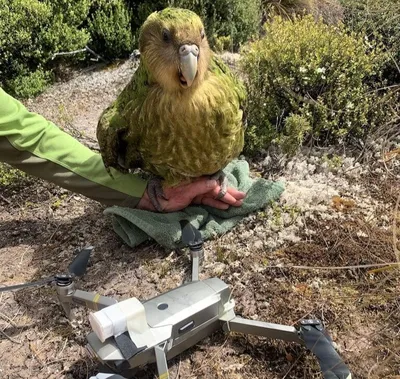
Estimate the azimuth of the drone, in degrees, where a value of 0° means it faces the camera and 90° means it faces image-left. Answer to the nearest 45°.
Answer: approximately 45°

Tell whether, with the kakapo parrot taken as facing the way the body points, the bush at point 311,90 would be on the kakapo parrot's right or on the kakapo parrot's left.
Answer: on the kakapo parrot's left

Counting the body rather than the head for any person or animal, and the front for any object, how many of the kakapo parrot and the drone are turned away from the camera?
0

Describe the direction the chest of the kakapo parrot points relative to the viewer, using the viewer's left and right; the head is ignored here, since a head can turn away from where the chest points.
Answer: facing the viewer and to the right of the viewer

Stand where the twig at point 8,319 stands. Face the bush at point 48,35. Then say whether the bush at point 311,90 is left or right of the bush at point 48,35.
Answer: right

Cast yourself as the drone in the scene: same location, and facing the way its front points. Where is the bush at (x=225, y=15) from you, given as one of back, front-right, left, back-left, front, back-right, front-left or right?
back-right

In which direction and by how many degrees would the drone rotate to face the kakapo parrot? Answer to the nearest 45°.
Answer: approximately 135° to its right

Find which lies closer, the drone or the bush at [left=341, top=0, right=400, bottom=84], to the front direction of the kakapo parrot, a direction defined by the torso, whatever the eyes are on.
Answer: the drone

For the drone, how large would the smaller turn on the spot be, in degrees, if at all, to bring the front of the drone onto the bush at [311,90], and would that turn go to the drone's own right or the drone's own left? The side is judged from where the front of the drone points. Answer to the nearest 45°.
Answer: approximately 135° to the drone's own right

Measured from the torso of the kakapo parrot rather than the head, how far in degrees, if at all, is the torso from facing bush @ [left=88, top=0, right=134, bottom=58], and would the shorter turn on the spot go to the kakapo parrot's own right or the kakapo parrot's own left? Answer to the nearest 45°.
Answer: approximately 135° to the kakapo parrot's own left

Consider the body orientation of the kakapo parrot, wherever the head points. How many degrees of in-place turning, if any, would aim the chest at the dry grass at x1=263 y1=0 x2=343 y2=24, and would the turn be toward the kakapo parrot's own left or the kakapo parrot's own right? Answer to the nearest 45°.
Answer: approximately 135° to the kakapo parrot's own left

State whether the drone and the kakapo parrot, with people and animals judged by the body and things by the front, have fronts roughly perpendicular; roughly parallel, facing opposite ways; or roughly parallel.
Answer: roughly perpendicular

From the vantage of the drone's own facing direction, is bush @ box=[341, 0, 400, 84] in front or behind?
behind
